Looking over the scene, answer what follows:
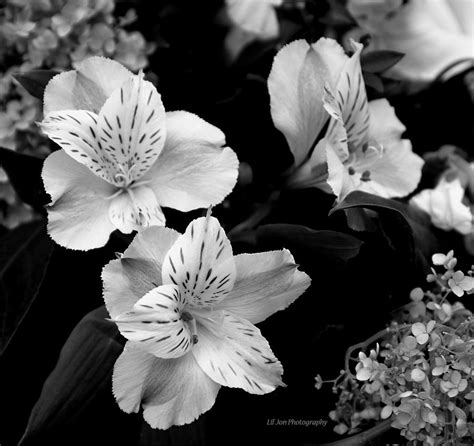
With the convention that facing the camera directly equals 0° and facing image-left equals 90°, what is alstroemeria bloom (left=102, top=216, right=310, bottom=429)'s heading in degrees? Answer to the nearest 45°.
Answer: approximately 0°

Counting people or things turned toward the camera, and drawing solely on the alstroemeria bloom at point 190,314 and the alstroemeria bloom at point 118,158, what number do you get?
2
